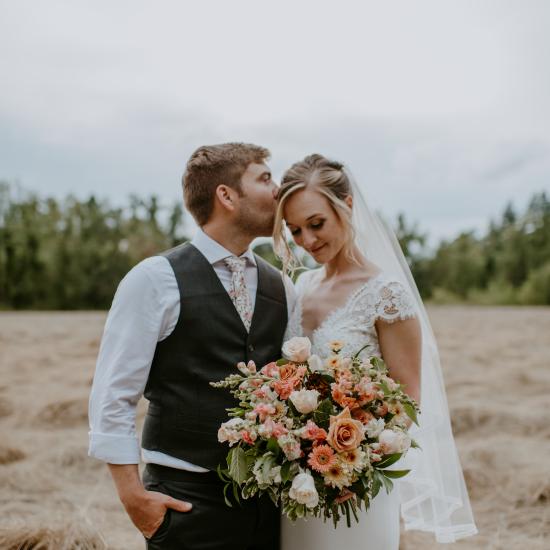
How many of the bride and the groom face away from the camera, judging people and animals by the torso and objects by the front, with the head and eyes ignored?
0

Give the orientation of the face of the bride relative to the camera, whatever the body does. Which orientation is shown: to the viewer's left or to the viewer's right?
to the viewer's left

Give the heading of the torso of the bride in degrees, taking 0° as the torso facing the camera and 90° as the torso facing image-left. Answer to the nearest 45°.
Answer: approximately 45°

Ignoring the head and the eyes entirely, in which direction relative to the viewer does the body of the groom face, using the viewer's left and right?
facing the viewer and to the right of the viewer

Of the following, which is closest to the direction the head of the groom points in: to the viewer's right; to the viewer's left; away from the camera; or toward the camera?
to the viewer's right
